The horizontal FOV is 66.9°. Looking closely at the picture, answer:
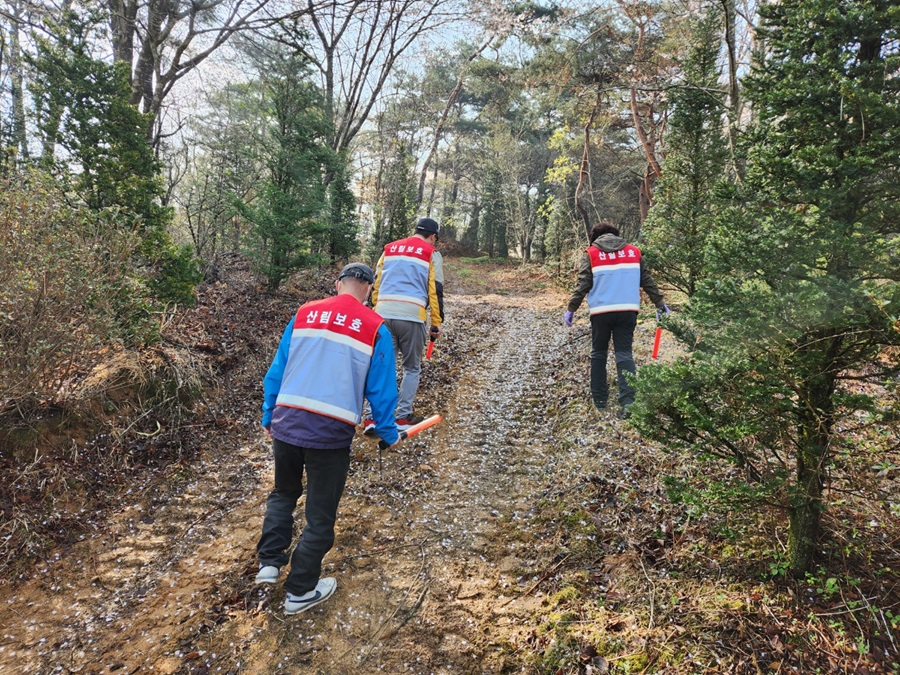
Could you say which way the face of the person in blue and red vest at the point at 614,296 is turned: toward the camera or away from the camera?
away from the camera

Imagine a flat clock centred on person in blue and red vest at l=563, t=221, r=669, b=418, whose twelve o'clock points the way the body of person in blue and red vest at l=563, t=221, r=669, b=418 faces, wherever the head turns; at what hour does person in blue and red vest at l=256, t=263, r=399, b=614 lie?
person in blue and red vest at l=256, t=263, r=399, b=614 is roughly at 7 o'clock from person in blue and red vest at l=563, t=221, r=669, b=418.

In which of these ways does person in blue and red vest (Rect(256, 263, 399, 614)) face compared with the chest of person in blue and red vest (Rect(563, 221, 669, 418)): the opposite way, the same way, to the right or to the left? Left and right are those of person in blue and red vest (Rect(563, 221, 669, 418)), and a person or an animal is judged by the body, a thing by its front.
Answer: the same way

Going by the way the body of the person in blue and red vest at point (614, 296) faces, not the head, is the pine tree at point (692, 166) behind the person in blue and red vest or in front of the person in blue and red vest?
in front

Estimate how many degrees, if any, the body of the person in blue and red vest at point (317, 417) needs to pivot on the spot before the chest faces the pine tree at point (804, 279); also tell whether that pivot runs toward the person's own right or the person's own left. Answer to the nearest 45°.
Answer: approximately 90° to the person's own right

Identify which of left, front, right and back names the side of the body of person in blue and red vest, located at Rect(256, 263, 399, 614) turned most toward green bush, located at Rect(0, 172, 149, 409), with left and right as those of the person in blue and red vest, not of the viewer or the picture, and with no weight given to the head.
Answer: left

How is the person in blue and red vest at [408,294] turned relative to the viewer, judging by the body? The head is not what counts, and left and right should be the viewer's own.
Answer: facing away from the viewer and to the right of the viewer

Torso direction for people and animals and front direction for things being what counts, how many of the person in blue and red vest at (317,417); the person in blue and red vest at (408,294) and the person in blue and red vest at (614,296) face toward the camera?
0

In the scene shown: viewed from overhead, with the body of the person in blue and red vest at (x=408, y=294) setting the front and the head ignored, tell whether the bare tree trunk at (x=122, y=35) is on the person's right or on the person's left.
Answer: on the person's left

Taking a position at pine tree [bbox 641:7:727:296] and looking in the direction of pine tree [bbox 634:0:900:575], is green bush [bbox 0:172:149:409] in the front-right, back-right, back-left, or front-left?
front-right

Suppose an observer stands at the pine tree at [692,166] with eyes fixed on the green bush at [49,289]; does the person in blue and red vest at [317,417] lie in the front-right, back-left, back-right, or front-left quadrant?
front-left

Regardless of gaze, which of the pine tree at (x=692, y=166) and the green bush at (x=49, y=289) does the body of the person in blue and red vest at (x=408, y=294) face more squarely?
the pine tree

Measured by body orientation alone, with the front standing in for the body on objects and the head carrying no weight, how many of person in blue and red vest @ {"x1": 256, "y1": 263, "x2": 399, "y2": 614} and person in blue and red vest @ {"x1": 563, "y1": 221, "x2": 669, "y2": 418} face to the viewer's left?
0

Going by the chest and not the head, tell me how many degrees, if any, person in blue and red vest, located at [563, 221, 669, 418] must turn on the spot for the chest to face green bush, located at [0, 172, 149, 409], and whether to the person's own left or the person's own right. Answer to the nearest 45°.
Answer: approximately 135° to the person's own left

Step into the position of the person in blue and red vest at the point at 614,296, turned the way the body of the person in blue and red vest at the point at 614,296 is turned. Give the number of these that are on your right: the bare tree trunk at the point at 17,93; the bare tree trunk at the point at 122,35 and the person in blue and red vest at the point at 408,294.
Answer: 0

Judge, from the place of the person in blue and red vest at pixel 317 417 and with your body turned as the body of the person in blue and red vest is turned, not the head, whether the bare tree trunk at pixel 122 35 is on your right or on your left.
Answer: on your left

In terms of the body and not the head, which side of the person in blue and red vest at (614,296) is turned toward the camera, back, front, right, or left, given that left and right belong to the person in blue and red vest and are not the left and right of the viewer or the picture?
back

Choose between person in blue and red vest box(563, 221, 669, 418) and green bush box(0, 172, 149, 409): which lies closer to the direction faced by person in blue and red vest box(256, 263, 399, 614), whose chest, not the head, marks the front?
the person in blue and red vest
